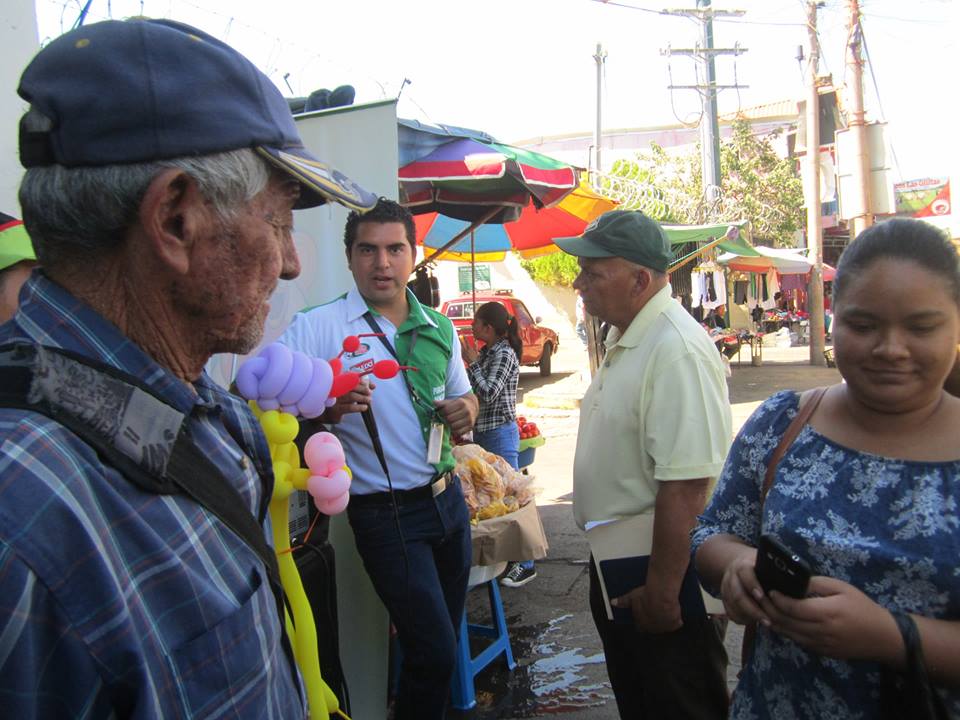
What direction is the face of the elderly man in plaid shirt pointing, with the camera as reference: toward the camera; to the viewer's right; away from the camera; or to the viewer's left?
to the viewer's right

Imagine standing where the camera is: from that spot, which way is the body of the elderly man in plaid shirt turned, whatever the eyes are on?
to the viewer's right

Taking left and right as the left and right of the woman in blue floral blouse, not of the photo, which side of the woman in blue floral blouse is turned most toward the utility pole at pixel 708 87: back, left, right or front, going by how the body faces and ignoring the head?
back

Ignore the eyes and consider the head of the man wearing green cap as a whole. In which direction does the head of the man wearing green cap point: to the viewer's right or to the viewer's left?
to the viewer's left

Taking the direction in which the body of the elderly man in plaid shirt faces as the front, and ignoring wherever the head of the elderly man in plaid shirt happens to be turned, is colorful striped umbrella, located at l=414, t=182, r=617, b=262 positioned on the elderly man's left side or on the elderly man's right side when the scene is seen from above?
on the elderly man's left side

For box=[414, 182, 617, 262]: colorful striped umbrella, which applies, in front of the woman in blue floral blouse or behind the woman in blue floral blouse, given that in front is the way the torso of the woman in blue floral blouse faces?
behind

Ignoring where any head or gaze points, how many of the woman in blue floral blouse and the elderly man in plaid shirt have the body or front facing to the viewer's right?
1

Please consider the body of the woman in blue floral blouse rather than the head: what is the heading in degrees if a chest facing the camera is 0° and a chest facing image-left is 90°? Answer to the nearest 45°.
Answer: approximately 0°

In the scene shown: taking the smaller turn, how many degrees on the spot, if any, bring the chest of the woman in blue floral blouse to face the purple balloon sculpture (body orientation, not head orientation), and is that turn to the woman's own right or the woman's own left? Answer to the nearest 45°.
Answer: approximately 90° to the woman's own right

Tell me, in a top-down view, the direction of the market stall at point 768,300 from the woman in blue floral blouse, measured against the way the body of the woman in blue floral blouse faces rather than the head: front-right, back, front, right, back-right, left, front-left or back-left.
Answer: back

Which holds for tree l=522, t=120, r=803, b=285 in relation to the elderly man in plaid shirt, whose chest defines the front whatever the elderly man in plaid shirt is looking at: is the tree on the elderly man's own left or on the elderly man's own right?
on the elderly man's own left

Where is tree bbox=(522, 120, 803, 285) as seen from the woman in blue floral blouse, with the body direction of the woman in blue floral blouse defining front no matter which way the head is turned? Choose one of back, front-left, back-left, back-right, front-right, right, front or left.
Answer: back

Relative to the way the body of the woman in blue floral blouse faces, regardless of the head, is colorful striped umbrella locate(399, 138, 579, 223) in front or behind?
behind

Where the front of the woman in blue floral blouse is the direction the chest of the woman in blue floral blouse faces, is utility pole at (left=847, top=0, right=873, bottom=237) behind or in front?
behind

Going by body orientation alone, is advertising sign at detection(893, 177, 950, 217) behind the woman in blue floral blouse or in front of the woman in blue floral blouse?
behind
